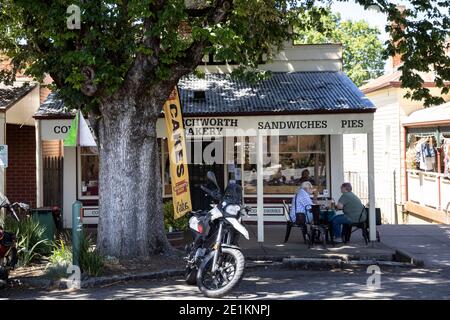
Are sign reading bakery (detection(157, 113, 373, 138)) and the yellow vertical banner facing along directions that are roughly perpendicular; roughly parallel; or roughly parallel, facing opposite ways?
roughly parallel

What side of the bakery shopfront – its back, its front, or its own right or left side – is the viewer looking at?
front

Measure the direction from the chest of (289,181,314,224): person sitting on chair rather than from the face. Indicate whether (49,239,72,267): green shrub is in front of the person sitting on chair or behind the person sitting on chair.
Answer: behind

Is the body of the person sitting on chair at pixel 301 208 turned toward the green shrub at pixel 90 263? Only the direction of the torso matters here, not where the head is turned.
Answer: no

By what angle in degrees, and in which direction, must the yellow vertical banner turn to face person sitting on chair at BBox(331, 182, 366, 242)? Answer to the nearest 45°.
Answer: approximately 90° to its left

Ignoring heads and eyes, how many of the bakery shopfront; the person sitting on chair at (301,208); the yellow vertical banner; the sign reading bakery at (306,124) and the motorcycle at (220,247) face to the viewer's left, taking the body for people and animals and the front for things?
0

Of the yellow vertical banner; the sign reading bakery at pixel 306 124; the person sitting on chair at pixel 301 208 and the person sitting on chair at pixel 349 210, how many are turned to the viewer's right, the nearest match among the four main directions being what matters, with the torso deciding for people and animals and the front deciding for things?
1

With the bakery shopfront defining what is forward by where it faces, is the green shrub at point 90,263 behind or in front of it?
in front

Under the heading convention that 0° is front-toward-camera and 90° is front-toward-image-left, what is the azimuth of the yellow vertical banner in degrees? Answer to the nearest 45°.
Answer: approximately 0°

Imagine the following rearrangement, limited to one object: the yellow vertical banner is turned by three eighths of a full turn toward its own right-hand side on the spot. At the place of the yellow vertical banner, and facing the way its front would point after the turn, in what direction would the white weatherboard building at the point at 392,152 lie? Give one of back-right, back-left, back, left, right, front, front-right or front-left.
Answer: right

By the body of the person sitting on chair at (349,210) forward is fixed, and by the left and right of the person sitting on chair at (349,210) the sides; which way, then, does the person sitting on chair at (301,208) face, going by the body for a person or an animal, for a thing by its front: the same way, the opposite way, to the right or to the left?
the opposite way

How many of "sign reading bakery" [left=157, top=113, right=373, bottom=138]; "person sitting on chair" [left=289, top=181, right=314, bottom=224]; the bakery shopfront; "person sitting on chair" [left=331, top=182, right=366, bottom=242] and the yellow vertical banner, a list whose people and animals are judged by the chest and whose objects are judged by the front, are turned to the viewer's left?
1

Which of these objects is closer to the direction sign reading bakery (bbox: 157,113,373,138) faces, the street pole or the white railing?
the street pole

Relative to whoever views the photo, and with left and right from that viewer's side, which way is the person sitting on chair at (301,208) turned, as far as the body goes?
facing to the right of the viewer

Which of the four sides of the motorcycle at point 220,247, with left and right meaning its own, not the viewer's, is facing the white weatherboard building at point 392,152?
left

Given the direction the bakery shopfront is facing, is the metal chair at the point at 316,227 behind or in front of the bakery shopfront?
in front

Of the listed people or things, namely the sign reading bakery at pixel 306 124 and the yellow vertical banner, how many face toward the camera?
2

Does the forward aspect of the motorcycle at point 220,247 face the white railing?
no

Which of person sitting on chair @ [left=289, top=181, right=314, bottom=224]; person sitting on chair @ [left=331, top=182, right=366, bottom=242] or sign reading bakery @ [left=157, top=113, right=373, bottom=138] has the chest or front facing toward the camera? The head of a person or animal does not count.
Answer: the sign reading bakery

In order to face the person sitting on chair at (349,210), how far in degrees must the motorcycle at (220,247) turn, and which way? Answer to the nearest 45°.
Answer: approximately 90° to its left

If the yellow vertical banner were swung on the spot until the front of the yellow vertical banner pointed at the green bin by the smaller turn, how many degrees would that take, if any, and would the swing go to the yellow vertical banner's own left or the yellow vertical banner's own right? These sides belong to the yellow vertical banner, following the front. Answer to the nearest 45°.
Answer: approximately 90° to the yellow vertical banner's own right

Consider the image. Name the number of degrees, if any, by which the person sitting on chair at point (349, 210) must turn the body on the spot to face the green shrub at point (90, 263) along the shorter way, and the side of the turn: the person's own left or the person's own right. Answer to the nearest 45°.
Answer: approximately 45° to the person's own left

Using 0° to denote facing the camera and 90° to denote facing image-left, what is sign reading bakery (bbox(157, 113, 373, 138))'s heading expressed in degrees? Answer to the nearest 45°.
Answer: approximately 0°
